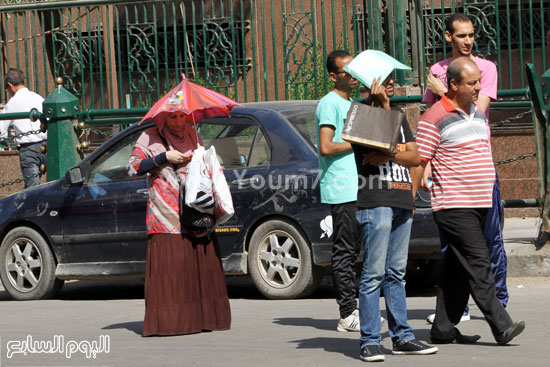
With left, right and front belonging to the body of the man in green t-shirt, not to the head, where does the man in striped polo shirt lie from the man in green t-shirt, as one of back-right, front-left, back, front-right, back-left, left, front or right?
front-right

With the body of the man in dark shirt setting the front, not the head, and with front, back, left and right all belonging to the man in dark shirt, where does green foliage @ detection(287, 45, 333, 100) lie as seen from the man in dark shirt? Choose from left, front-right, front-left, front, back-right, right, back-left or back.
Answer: back-left

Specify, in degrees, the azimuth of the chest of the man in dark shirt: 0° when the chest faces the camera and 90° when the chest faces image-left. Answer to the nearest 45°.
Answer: approximately 315°

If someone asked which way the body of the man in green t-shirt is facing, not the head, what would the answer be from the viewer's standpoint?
to the viewer's right

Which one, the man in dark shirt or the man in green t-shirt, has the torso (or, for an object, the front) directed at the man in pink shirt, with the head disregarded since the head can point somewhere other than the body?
the man in green t-shirt

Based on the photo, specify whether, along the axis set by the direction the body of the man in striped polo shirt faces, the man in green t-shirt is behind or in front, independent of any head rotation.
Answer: behind

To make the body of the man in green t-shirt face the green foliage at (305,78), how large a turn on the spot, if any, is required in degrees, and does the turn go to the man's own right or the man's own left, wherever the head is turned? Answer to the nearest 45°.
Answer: approximately 90° to the man's own left

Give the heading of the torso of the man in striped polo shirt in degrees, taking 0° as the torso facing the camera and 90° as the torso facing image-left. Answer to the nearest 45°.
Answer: approximately 315°

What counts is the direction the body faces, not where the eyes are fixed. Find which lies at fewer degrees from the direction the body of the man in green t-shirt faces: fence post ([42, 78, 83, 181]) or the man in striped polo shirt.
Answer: the man in striped polo shirt

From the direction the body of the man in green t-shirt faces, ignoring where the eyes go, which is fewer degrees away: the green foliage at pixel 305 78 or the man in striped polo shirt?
the man in striped polo shirt

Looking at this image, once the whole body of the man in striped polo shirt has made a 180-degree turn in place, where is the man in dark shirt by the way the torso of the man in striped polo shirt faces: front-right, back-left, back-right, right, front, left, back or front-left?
left

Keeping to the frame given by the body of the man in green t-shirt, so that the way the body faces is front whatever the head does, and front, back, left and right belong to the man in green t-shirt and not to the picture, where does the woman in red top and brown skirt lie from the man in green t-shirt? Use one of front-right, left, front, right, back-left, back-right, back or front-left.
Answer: back

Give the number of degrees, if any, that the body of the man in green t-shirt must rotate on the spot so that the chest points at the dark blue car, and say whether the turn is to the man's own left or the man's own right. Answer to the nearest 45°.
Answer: approximately 135° to the man's own left
